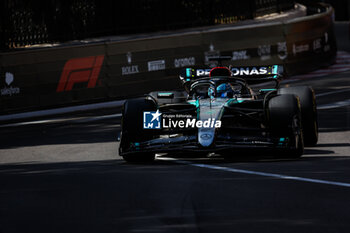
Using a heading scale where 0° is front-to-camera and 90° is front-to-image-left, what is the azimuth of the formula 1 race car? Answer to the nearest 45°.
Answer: approximately 0°

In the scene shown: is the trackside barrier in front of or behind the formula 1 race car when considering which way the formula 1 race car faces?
behind
